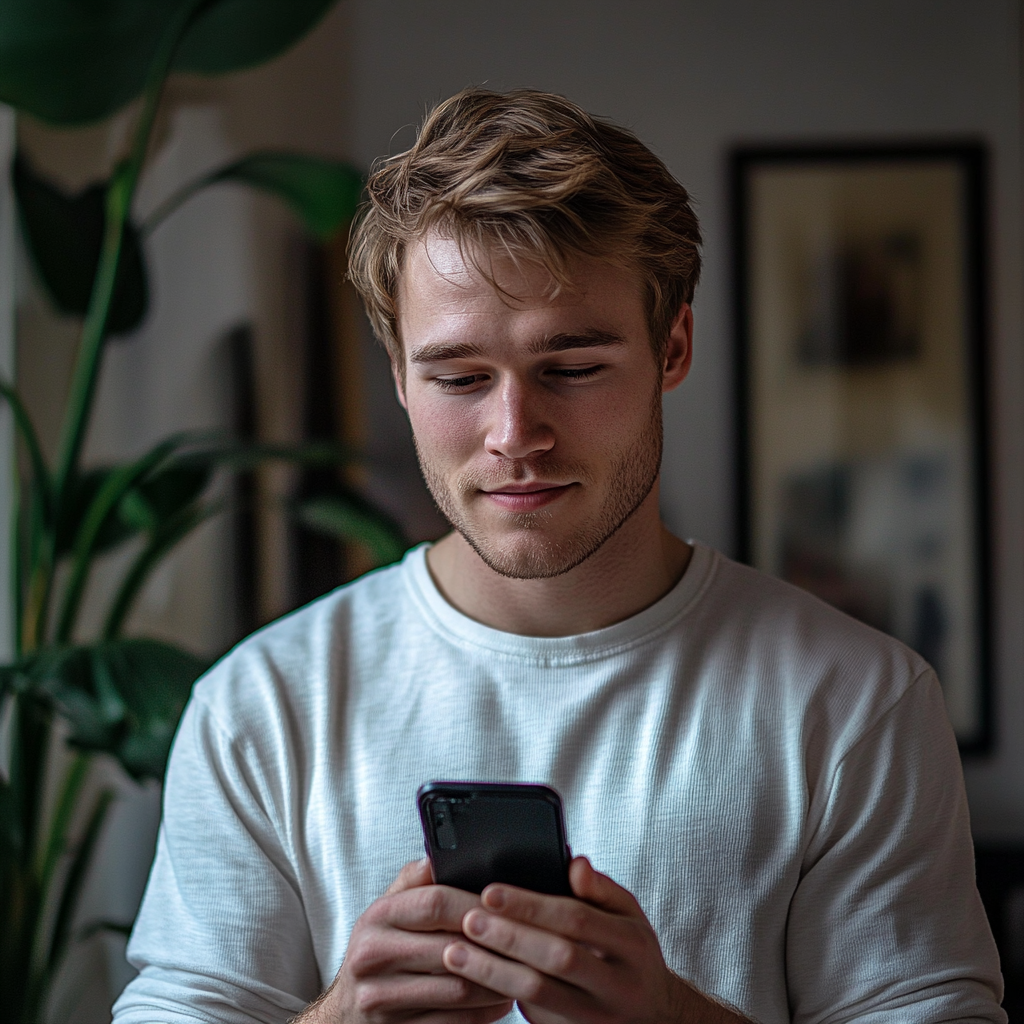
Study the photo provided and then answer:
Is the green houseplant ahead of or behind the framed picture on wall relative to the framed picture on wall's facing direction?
ahead

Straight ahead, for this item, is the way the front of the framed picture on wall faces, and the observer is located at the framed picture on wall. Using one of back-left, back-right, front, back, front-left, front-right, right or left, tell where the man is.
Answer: front

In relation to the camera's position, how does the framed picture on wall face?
facing the viewer

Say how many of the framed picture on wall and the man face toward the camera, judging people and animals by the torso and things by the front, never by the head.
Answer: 2

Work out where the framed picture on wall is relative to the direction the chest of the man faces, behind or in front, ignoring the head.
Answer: behind
